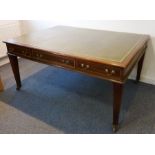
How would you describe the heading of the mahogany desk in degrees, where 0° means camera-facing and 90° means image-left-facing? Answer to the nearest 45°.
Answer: approximately 45°
